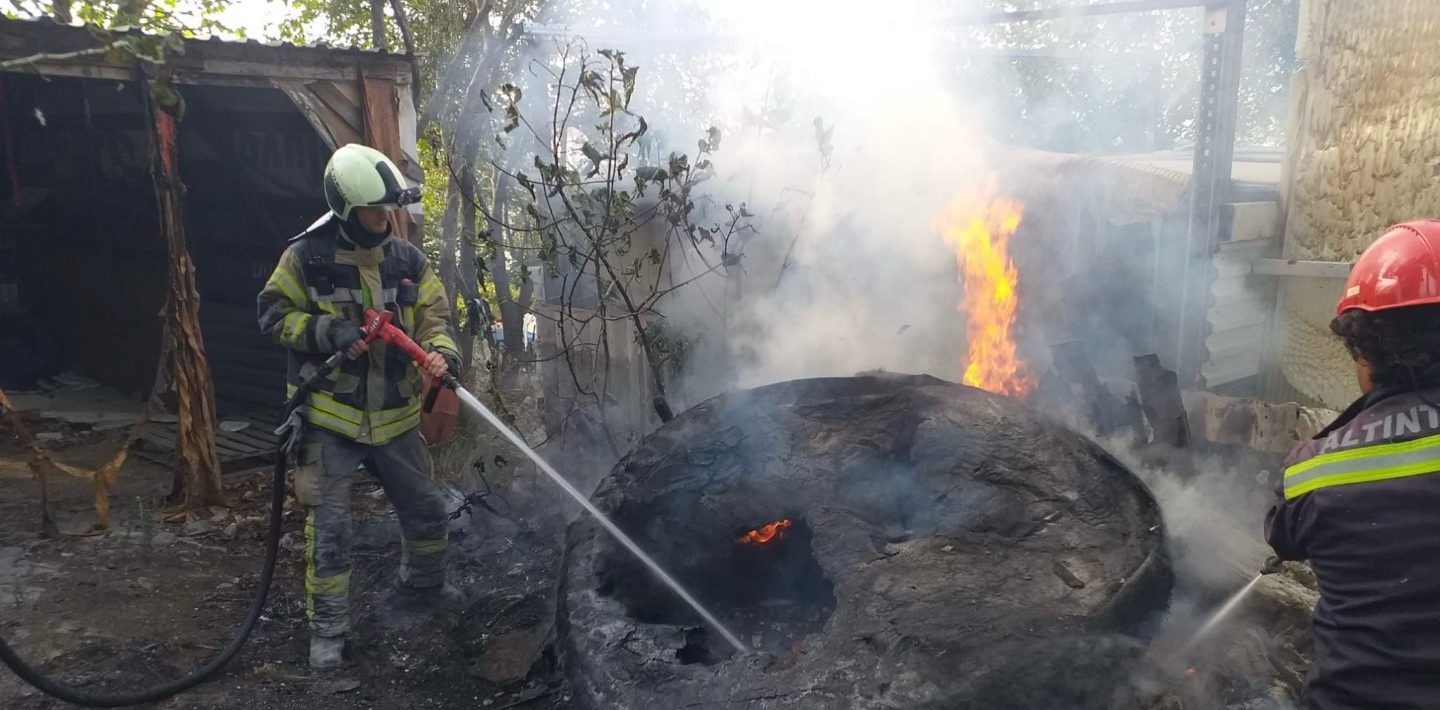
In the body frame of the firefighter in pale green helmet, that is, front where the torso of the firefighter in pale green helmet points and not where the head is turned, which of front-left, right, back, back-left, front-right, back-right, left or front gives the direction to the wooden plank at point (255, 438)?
back-left

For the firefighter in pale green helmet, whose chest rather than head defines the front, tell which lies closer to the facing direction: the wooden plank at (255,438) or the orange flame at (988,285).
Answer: the orange flame

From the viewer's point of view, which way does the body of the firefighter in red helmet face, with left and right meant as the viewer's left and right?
facing away from the viewer and to the left of the viewer

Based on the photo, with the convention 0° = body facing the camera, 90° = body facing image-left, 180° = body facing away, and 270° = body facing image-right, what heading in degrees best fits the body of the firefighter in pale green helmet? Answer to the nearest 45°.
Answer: approximately 315°

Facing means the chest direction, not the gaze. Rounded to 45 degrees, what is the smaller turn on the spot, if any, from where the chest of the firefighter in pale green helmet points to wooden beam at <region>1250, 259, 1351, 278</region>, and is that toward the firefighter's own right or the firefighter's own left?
approximately 45° to the firefighter's own left

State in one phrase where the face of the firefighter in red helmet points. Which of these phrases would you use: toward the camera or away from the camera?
away from the camera
